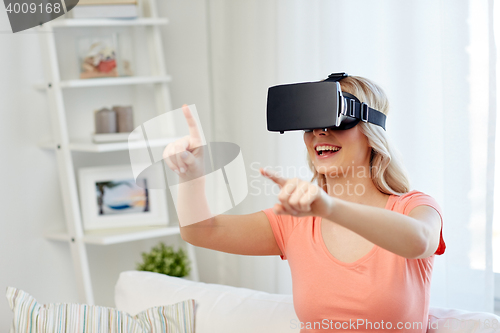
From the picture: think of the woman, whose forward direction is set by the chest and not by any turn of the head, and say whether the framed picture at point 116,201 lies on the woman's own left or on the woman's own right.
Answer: on the woman's own right

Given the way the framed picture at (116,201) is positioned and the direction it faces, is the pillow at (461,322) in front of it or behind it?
in front

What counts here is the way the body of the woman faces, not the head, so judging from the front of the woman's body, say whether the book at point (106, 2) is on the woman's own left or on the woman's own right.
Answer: on the woman's own right

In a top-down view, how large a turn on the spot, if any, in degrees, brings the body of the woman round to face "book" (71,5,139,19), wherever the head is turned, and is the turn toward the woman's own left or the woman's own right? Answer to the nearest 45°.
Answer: approximately 90° to the woman's own right

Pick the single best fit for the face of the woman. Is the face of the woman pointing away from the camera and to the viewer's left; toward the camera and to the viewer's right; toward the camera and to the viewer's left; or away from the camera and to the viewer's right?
toward the camera and to the viewer's left

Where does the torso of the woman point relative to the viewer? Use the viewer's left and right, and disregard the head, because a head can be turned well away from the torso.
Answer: facing the viewer and to the left of the viewer

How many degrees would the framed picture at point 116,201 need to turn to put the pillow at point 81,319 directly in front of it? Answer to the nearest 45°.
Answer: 0° — it already faces it

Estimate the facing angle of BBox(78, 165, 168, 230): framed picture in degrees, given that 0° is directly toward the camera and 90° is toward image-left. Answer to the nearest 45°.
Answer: approximately 0°
